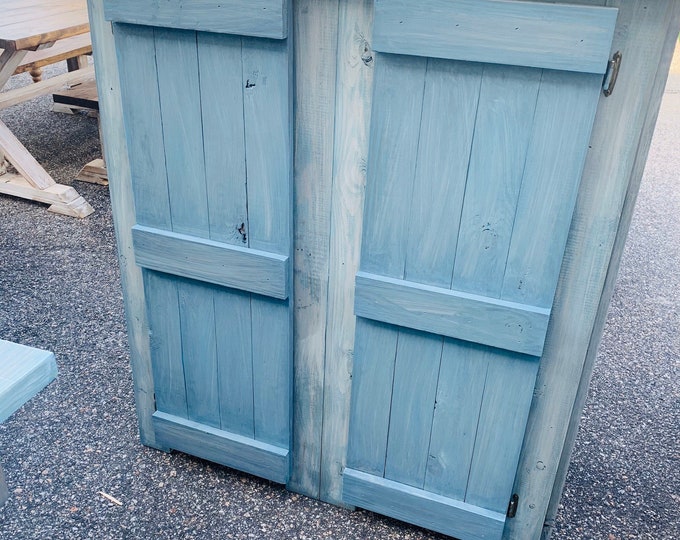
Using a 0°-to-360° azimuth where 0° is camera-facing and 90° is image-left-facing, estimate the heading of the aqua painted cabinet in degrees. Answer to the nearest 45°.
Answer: approximately 45°

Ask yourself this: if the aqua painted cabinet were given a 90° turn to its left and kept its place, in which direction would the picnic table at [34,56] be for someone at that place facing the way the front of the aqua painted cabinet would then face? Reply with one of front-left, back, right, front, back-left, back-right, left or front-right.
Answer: back
